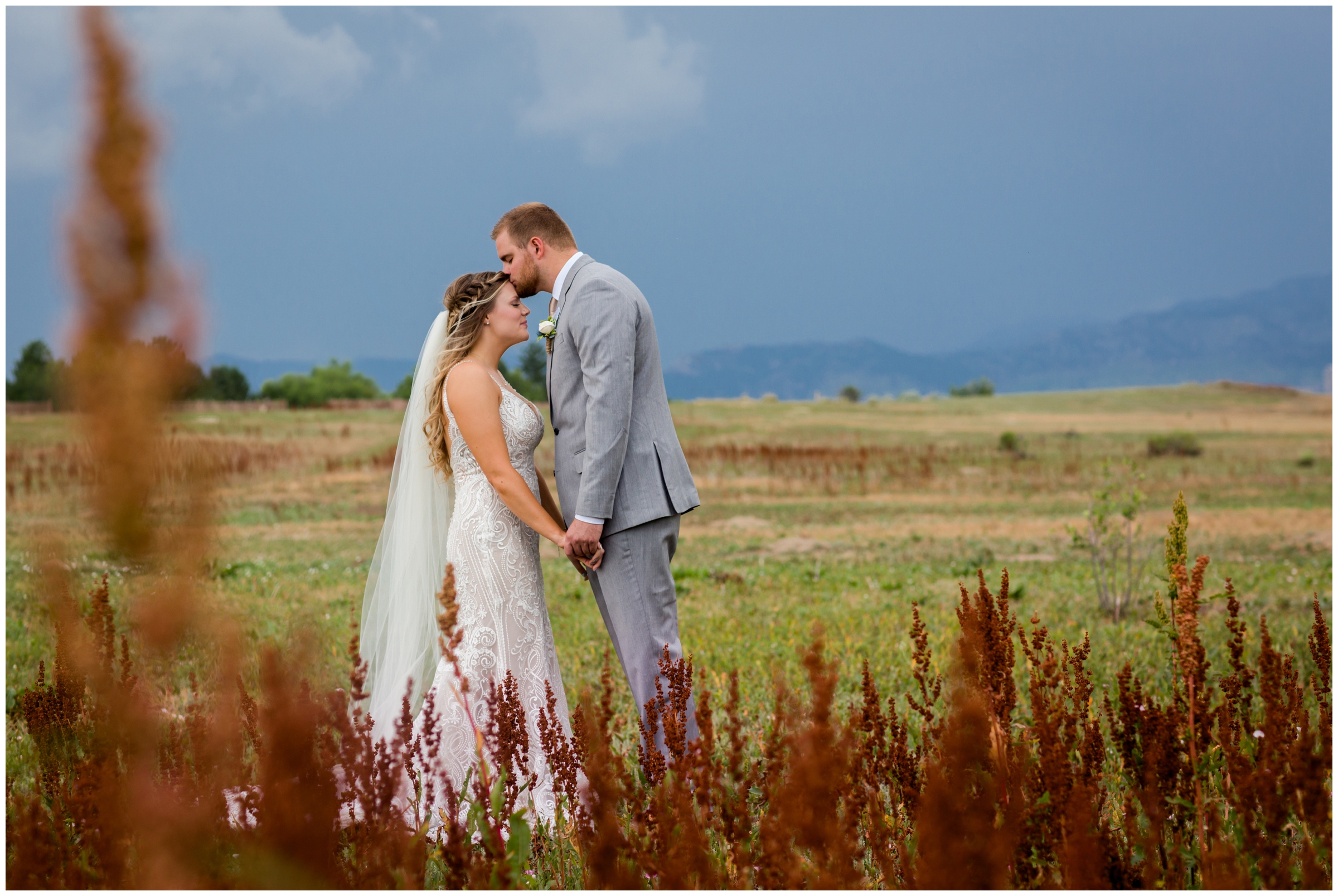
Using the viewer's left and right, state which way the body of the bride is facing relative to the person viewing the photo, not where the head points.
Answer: facing to the right of the viewer

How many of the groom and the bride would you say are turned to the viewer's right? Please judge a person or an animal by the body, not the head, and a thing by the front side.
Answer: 1

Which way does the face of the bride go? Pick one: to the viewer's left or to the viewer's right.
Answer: to the viewer's right

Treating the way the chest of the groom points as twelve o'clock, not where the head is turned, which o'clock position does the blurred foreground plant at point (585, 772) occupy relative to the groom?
The blurred foreground plant is roughly at 9 o'clock from the groom.

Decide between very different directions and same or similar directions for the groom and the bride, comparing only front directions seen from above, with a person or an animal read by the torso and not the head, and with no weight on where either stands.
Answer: very different directions

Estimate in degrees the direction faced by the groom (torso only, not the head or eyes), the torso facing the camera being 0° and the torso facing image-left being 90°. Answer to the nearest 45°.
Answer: approximately 90°

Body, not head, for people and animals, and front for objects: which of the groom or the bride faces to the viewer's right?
the bride

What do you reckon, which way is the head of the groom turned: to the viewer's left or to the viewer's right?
to the viewer's left
